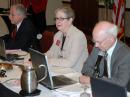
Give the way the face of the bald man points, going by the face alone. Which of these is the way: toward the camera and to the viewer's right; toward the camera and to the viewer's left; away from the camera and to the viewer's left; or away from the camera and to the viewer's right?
toward the camera and to the viewer's left

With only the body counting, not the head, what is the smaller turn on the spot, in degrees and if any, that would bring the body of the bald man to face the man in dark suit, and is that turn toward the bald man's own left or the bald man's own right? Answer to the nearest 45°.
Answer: approximately 90° to the bald man's own right

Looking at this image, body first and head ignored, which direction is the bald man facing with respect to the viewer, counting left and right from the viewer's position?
facing the viewer and to the left of the viewer

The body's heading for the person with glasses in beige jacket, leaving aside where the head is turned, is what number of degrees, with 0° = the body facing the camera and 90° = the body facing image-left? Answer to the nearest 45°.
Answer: approximately 45°

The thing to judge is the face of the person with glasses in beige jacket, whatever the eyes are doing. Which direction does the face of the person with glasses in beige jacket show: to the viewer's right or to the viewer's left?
to the viewer's left

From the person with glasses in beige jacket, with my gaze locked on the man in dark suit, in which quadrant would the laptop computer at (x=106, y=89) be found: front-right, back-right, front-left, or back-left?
back-left

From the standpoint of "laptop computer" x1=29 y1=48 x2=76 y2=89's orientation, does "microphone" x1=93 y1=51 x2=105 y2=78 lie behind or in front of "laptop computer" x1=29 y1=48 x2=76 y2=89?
in front

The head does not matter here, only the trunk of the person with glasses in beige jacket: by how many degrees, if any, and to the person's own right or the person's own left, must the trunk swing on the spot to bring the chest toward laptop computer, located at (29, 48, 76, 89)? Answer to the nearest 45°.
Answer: approximately 45° to the person's own left

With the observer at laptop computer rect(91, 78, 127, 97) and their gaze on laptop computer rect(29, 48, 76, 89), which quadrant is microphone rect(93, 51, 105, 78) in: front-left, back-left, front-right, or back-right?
front-right

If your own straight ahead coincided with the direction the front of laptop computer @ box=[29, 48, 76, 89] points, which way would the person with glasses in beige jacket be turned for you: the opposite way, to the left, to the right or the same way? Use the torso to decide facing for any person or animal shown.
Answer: the opposite way

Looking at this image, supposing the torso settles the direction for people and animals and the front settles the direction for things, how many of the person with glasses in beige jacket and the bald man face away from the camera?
0
